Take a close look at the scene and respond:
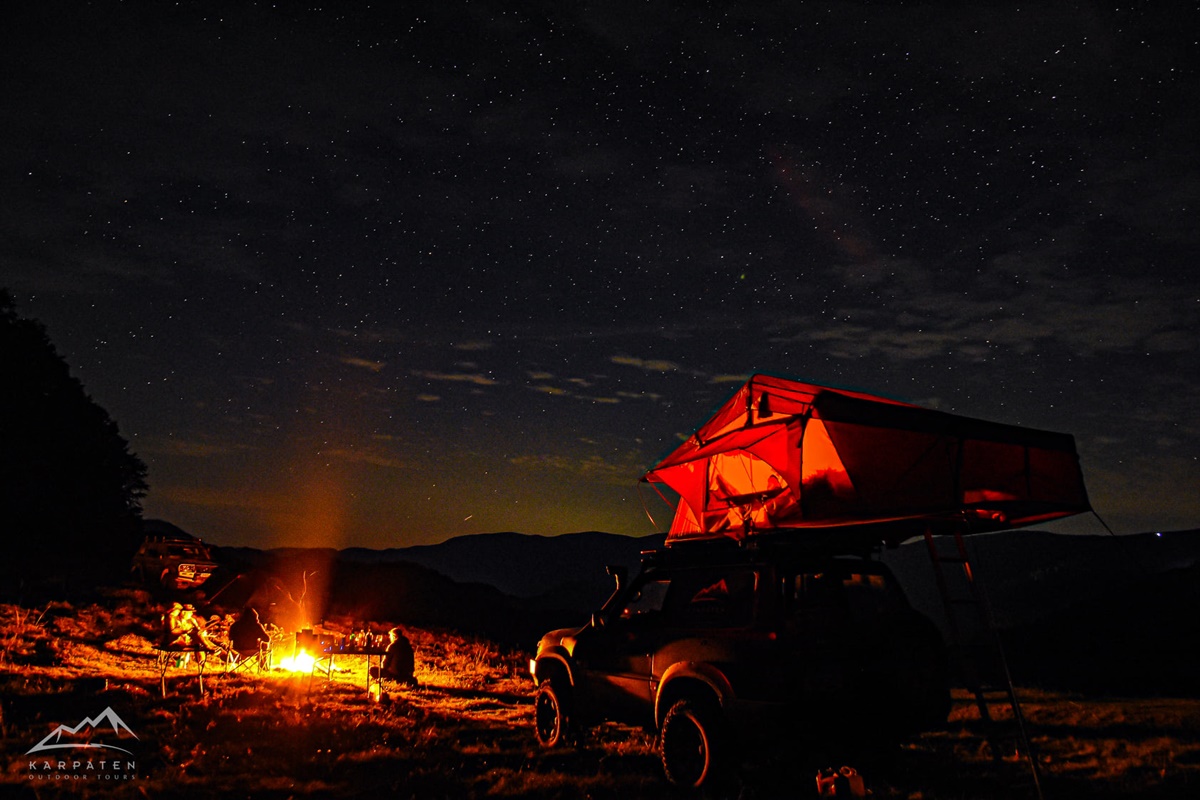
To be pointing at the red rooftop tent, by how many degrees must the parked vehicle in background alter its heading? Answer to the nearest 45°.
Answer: approximately 45° to its right

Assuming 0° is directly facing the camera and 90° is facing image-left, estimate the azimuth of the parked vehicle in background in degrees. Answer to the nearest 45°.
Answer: approximately 315°

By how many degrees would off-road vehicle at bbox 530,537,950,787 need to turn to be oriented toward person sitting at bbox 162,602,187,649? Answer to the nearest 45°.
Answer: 0° — it already faces them

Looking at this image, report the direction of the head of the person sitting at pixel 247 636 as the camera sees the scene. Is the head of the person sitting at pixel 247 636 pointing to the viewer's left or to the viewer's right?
to the viewer's right

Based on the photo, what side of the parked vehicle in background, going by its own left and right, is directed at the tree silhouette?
back
